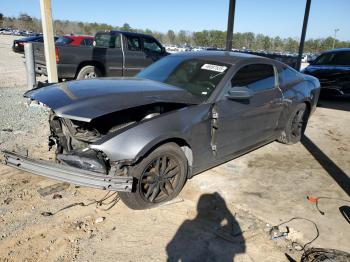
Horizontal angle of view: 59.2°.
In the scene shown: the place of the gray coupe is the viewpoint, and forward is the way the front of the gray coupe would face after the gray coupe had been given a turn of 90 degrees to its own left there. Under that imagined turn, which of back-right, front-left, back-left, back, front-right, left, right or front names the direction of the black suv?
left

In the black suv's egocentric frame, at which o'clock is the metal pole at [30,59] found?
The metal pole is roughly at 11 o'clock from the black suv.

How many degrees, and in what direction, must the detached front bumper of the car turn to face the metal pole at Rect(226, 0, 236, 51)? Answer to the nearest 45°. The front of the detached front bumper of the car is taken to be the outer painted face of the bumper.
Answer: approximately 180°

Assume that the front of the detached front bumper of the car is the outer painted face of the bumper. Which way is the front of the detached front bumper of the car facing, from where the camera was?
facing the viewer and to the left of the viewer

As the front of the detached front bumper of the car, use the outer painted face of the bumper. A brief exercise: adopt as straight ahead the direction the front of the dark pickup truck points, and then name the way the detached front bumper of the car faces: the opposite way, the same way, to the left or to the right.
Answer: the opposite way

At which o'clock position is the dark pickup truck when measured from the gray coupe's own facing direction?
The dark pickup truck is roughly at 4 o'clock from the gray coupe.

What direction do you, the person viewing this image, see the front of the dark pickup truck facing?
facing away from the viewer and to the right of the viewer

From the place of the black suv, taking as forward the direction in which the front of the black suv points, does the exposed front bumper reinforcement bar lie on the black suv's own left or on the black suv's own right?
on the black suv's own left

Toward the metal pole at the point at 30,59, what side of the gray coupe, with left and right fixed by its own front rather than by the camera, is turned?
right

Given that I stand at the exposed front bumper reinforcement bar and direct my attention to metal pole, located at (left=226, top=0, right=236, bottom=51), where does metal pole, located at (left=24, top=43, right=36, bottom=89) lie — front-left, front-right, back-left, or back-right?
front-left

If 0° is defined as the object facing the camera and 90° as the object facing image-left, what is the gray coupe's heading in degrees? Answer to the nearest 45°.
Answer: approximately 45°

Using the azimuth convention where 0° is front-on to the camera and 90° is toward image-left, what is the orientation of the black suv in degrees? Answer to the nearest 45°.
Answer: approximately 90°

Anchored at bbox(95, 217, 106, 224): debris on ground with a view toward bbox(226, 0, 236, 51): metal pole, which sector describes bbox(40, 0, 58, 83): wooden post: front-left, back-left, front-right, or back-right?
front-left

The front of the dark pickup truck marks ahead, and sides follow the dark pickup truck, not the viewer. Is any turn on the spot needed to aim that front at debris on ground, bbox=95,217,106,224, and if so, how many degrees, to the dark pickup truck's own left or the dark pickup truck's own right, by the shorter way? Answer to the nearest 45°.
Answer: approximately 135° to the dark pickup truck's own right

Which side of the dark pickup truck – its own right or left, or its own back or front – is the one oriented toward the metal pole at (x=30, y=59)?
back
